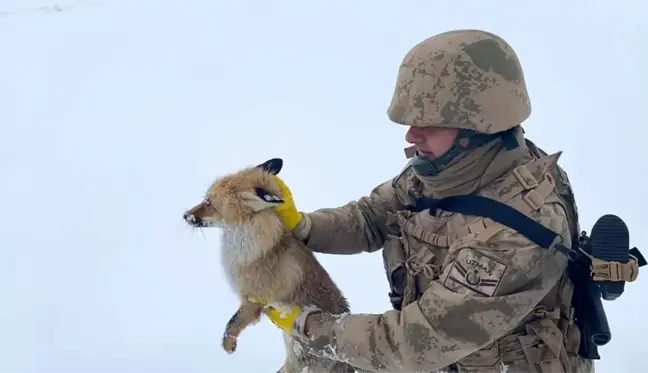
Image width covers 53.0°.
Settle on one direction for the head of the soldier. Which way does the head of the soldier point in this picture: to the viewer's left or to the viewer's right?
to the viewer's left

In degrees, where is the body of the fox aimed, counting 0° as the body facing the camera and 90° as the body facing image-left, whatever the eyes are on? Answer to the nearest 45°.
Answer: approximately 90°
